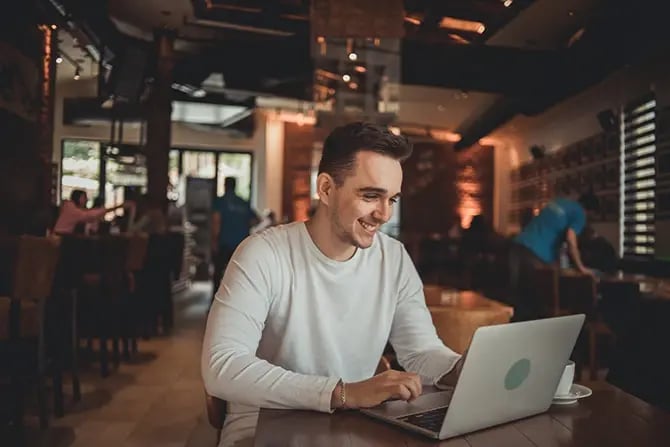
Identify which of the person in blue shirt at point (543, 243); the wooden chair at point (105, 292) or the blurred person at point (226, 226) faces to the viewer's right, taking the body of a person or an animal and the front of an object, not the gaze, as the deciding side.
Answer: the person in blue shirt

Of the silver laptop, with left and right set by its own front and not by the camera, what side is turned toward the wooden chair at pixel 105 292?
front

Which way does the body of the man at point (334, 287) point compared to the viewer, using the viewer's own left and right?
facing the viewer and to the right of the viewer

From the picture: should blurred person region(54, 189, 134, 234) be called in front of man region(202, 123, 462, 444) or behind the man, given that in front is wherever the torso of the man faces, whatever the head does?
behind

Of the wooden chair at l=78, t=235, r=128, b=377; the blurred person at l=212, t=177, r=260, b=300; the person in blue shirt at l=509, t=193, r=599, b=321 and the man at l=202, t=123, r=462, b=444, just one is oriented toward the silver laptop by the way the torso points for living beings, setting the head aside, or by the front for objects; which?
the man

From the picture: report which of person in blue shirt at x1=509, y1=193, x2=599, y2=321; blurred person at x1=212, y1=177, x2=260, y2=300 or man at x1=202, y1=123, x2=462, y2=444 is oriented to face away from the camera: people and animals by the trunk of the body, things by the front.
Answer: the blurred person

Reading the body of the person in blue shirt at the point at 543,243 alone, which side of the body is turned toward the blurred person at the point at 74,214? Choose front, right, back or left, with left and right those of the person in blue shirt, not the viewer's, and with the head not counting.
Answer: back

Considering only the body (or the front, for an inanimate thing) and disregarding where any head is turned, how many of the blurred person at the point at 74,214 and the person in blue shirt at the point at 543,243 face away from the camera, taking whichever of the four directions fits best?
0

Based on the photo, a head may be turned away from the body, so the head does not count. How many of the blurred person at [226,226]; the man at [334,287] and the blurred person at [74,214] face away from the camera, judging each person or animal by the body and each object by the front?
1

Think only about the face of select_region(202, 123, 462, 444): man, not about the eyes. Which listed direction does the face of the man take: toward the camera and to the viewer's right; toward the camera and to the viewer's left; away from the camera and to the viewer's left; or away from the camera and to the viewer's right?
toward the camera and to the viewer's right

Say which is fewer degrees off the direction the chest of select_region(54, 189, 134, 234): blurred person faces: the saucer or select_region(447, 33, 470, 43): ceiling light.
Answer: the ceiling light

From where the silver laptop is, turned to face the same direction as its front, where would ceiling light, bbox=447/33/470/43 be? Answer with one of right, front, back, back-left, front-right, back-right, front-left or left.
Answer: front-right

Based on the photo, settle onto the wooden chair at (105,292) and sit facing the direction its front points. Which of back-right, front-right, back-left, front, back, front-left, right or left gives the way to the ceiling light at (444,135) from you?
right

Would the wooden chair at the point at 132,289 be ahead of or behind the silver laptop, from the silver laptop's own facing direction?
ahead

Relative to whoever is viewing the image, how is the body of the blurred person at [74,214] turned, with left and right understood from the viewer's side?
facing to the right of the viewer

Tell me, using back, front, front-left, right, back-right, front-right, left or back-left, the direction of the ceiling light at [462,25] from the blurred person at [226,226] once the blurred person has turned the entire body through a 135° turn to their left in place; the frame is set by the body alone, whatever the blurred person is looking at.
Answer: left

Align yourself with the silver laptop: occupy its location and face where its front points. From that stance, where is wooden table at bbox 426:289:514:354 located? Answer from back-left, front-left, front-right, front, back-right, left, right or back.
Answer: front-right
